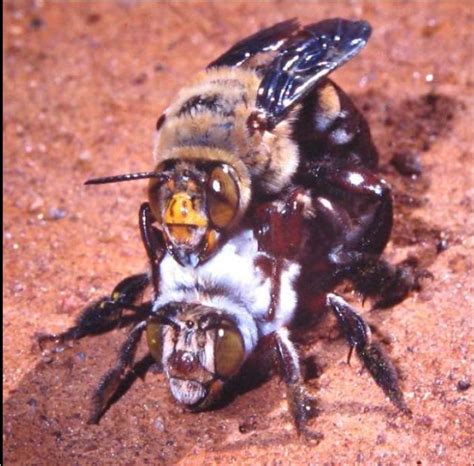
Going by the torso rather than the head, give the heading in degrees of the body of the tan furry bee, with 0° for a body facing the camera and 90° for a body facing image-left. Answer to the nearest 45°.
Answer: approximately 45°

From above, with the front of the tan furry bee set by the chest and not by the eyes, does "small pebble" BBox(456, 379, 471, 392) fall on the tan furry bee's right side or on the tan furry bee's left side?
on the tan furry bee's left side

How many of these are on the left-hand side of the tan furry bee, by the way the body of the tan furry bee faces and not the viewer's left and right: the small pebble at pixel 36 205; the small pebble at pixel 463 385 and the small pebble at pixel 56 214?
1

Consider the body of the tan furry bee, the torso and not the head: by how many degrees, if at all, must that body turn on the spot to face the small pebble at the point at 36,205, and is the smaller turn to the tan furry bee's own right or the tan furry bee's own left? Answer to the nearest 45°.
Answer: approximately 90° to the tan furry bee's own right

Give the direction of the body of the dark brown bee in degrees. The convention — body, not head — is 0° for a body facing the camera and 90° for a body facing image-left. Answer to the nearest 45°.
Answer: approximately 45°

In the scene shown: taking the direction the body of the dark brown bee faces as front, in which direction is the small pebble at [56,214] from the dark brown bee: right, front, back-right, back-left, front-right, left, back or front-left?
right

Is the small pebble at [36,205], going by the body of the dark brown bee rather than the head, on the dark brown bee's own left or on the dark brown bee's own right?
on the dark brown bee's own right

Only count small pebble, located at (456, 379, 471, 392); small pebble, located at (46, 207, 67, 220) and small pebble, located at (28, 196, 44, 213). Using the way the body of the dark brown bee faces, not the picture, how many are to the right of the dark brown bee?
2

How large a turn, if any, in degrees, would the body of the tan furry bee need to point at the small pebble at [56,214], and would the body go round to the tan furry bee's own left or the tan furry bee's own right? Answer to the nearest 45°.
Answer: approximately 90° to the tan furry bee's own right

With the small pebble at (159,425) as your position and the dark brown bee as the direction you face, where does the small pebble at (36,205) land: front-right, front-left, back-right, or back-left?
front-left
